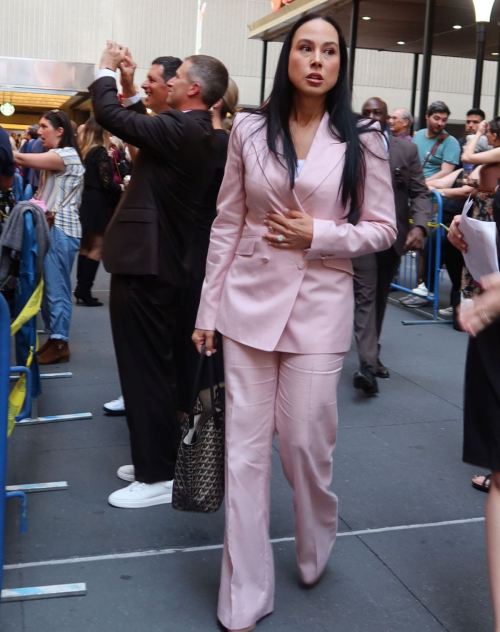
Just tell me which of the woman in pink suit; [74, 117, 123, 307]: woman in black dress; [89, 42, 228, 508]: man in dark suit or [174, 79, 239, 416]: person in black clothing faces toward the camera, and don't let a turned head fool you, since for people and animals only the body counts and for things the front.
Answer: the woman in pink suit

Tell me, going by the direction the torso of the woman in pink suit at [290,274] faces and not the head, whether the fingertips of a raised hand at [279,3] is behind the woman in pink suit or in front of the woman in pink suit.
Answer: behind

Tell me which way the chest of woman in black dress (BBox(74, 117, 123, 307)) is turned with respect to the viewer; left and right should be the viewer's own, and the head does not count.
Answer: facing away from the viewer and to the right of the viewer

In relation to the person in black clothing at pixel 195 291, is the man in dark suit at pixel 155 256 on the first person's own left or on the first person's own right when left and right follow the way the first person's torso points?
on the first person's own left

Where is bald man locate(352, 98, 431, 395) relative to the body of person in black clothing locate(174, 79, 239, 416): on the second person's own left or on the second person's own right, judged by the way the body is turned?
on the second person's own right

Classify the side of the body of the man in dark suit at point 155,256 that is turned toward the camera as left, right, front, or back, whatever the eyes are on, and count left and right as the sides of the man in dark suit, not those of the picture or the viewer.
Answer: left

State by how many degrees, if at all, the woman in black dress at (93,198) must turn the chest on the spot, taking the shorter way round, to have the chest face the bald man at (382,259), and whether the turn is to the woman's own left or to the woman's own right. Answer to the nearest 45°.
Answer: approximately 90° to the woman's own right

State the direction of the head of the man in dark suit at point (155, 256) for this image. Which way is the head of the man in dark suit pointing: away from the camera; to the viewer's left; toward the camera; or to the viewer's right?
to the viewer's left

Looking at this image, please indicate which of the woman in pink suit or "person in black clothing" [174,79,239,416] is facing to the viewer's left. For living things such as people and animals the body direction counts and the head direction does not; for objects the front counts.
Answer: the person in black clothing
